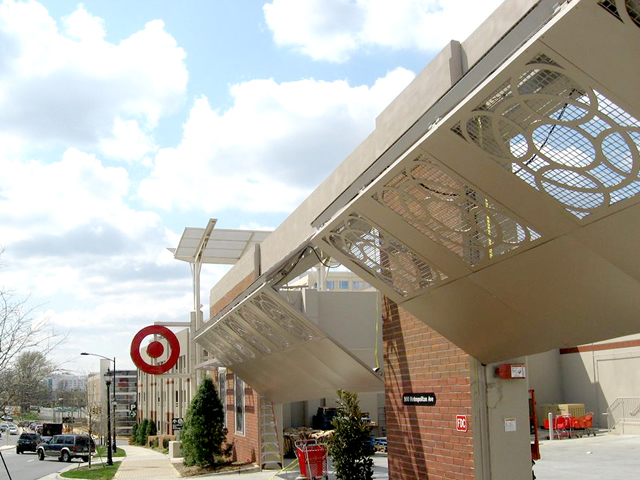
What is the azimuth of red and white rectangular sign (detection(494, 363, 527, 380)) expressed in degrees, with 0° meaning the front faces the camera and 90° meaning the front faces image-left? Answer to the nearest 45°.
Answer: approximately 0°

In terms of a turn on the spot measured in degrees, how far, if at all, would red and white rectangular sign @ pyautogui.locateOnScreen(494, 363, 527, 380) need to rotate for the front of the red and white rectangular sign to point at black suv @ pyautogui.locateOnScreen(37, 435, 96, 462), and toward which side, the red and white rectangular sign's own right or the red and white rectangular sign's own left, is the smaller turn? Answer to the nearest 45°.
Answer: approximately 135° to the red and white rectangular sign's own right

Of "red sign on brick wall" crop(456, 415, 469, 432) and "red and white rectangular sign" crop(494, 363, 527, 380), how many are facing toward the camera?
2

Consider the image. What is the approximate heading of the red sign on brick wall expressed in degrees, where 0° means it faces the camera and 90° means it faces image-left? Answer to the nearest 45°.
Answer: approximately 0°
